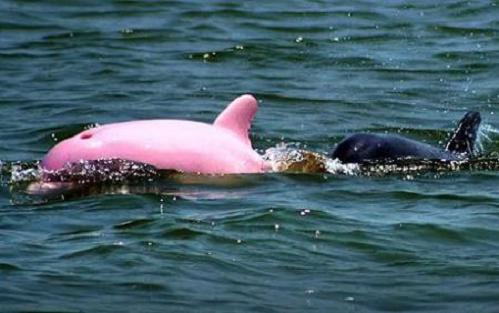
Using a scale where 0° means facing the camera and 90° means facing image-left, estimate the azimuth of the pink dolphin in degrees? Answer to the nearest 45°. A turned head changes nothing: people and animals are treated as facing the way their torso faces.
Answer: approximately 90°

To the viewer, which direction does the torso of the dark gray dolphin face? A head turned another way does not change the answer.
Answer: to the viewer's left
